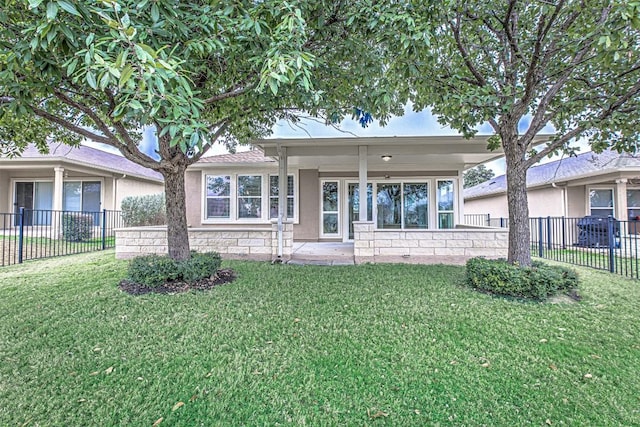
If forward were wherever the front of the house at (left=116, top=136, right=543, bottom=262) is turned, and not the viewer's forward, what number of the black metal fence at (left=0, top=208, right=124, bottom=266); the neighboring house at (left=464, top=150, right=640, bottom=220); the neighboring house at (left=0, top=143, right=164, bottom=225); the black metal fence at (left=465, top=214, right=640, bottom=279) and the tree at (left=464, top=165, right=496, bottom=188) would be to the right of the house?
2

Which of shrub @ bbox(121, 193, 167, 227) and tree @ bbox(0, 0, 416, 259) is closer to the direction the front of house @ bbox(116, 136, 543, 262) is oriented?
the tree

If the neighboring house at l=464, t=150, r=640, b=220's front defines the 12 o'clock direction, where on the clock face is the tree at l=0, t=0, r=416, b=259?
The tree is roughly at 2 o'clock from the neighboring house.

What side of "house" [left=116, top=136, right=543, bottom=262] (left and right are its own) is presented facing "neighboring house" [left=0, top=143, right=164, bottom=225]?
right

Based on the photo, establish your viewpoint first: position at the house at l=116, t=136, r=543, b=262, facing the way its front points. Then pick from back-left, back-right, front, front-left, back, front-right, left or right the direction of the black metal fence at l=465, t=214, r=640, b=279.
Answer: left

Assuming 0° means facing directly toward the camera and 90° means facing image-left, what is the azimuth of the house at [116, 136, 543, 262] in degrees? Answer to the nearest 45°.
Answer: approximately 0°

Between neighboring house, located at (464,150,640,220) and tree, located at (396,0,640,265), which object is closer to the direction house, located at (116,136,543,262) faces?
the tree

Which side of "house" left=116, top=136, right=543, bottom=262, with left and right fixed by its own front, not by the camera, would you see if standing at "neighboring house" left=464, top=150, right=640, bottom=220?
left

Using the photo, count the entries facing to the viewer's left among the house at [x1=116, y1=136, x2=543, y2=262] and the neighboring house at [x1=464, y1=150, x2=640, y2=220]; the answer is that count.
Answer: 0

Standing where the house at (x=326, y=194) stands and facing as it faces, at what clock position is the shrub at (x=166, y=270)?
The shrub is roughly at 1 o'clock from the house.

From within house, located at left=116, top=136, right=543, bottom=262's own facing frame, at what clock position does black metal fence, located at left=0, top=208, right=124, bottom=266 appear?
The black metal fence is roughly at 3 o'clock from the house.
